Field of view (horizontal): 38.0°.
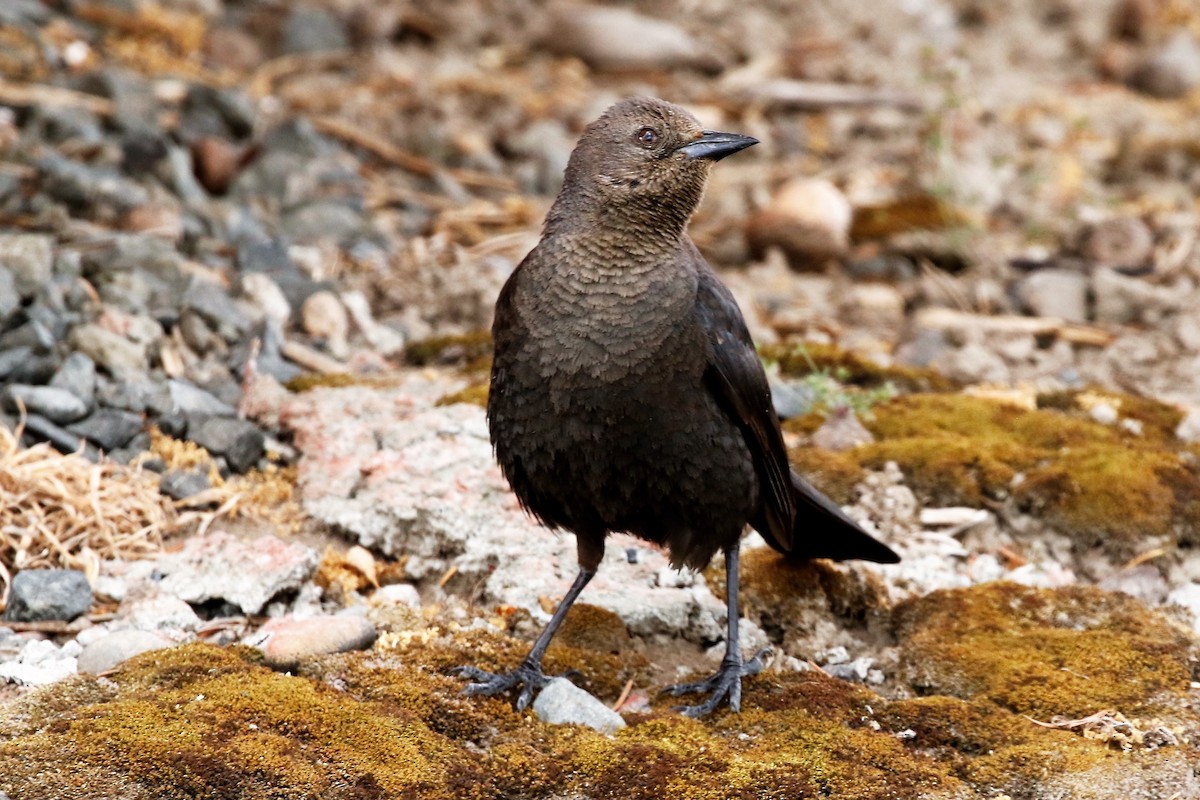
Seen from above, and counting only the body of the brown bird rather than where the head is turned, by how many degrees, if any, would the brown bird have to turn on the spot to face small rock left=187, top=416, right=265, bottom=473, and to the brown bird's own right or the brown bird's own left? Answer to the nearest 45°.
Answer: approximately 90° to the brown bird's own right

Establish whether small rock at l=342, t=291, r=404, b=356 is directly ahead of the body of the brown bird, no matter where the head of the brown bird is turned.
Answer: no

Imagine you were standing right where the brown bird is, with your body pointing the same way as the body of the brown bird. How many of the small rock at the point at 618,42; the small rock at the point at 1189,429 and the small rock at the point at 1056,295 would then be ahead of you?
0

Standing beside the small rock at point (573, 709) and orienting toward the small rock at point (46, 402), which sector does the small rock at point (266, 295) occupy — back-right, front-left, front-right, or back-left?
front-right

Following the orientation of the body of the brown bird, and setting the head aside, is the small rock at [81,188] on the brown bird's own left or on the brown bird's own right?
on the brown bird's own right

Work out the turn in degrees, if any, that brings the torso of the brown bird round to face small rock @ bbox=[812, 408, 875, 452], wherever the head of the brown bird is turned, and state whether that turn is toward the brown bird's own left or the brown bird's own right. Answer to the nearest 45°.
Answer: approximately 180°

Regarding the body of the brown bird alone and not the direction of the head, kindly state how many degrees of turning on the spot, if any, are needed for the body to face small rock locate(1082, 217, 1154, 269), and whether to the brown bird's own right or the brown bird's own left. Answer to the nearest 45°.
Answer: approximately 180°

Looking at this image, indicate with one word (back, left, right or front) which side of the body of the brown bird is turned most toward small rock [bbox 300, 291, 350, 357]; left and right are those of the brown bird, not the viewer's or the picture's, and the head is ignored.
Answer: right

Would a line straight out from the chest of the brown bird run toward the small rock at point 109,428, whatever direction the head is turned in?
no

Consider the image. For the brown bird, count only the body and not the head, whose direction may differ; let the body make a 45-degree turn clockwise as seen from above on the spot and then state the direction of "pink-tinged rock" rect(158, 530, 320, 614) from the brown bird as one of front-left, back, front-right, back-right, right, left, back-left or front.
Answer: front

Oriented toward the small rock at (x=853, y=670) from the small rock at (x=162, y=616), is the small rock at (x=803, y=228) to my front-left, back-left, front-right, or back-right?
front-left

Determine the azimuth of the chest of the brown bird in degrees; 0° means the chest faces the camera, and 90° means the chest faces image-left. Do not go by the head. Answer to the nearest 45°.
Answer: approximately 45°

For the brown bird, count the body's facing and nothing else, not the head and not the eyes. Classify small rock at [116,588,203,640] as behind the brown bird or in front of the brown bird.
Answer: in front

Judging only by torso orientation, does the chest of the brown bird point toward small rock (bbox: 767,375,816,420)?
no

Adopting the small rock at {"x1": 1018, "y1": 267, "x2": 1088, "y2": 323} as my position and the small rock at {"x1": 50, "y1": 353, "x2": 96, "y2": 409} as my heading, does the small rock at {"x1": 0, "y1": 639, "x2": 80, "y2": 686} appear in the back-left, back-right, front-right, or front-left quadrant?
front-left

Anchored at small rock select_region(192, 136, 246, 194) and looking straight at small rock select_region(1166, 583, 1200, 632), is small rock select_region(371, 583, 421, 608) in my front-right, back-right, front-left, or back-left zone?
front-right

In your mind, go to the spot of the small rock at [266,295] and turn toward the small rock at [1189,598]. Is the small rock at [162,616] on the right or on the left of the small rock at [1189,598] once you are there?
right

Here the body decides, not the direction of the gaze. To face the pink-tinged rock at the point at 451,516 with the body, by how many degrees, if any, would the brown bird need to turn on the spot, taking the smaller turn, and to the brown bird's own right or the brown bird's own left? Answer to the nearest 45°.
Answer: approximately 90° to the brown bird's own right

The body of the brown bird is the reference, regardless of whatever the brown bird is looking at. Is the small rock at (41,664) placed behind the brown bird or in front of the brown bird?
in front

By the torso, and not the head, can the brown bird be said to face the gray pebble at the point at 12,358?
no
